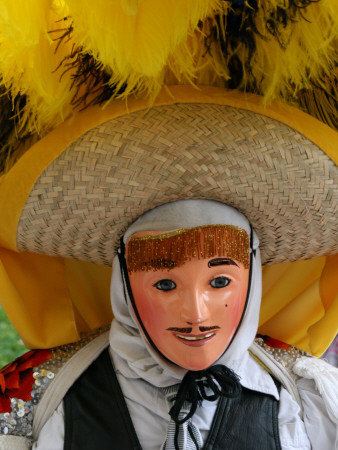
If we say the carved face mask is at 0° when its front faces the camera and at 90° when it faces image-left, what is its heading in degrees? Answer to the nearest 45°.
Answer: approximately 0°
